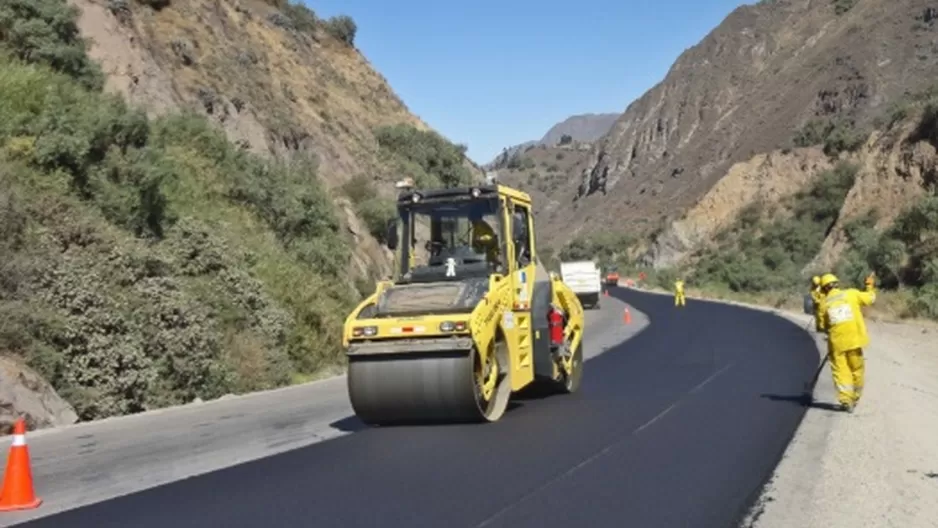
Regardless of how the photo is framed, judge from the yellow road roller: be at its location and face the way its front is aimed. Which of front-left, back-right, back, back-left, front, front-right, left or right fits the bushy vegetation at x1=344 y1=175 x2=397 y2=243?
back-right

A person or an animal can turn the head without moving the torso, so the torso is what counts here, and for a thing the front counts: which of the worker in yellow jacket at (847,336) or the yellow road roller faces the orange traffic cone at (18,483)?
the yellow road roller

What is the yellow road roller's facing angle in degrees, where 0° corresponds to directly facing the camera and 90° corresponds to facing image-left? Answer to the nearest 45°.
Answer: approximately 45°

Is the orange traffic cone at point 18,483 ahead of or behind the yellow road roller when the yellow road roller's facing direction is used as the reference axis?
ahead
